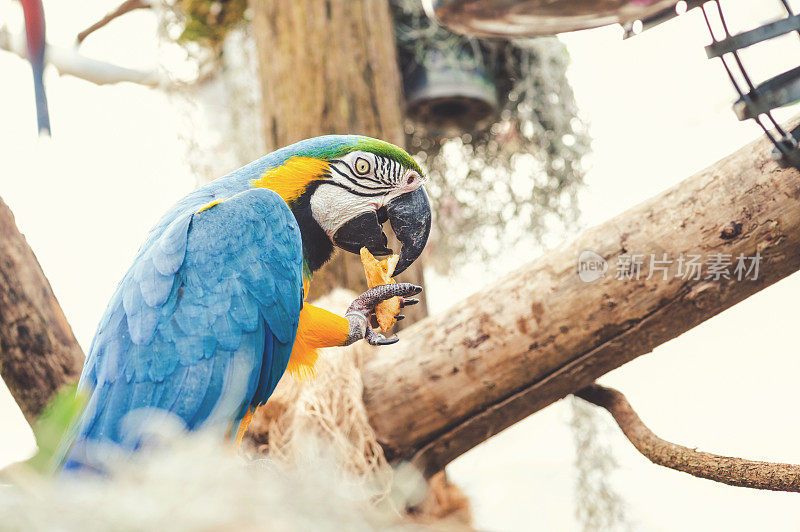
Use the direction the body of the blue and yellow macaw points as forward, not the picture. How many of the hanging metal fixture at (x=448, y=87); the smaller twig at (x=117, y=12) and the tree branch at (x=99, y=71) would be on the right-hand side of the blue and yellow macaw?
0

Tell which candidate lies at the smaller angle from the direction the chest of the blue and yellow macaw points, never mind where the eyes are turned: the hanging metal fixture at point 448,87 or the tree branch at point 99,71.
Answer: the hanging metal fixture

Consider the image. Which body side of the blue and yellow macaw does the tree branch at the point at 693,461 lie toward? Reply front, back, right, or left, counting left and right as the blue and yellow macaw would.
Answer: front

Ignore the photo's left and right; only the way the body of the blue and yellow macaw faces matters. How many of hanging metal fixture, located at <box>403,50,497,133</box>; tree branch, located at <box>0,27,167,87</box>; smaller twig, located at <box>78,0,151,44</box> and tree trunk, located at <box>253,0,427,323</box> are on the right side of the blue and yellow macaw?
0

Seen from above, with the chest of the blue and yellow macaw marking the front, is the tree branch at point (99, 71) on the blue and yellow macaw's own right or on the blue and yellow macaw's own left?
on the blue and yellow macaw's own left

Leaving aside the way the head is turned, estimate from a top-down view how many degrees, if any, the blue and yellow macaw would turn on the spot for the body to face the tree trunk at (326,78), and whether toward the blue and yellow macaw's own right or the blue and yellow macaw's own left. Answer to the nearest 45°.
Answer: approximately 90° to the blue and yellow macaw's own left

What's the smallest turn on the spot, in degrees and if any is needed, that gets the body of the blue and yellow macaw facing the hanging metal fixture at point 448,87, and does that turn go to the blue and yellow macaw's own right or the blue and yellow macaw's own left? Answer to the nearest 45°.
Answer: approximately 45° to the blue and yellow macaw's own left

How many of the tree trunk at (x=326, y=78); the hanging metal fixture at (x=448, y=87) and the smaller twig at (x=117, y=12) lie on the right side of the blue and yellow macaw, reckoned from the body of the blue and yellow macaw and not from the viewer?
0

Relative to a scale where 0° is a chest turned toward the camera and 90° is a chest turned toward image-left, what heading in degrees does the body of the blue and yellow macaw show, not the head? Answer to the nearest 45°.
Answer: approximately 270°
